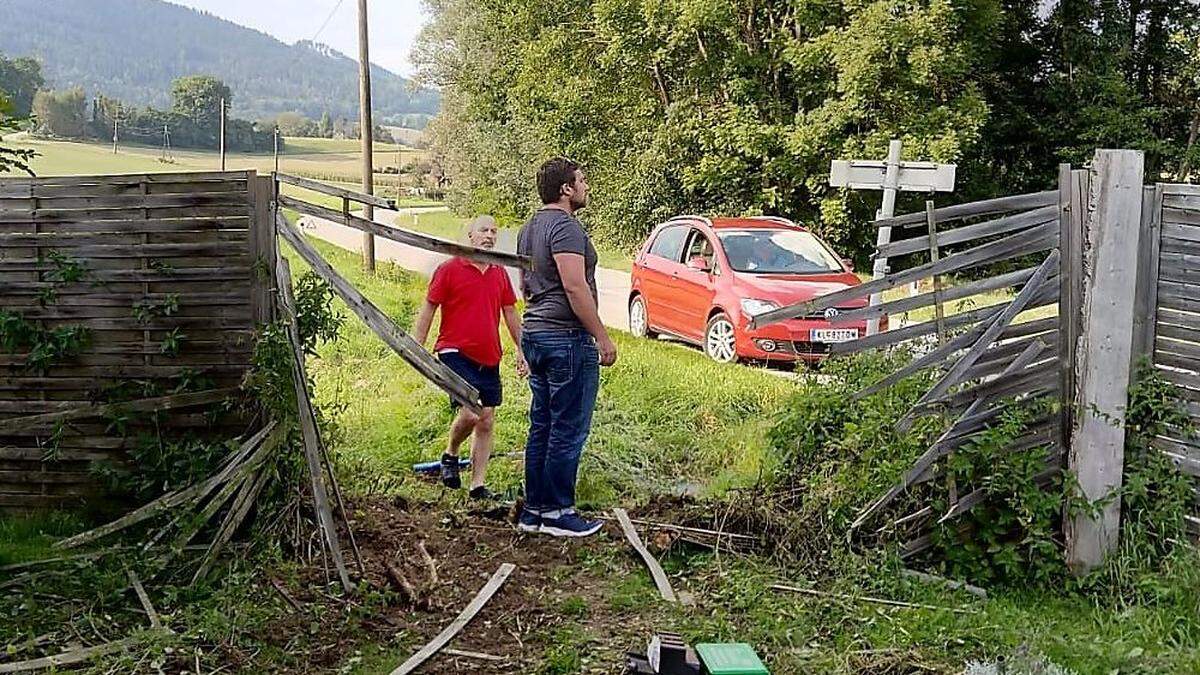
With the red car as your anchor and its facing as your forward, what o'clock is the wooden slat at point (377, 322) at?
The wooden slat is roughly at 2 o'clock from the red car.

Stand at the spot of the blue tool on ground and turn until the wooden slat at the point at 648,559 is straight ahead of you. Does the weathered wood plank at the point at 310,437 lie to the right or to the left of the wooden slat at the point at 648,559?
right

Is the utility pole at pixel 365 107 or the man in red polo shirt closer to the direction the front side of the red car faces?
the man in red polo shirt

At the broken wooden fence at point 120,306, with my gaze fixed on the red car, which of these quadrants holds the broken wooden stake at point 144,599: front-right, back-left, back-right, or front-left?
back-right

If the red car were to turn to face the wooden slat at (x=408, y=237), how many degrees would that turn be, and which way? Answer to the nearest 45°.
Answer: approximately 45° to its right

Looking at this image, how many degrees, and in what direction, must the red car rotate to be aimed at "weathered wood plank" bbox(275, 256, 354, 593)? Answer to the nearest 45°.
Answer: approximately 45° to its right

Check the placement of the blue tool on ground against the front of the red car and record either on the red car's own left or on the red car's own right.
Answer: on the red car's own right

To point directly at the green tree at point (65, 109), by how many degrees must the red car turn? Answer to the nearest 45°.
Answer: approximately 180°

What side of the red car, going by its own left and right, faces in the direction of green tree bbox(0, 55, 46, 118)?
back

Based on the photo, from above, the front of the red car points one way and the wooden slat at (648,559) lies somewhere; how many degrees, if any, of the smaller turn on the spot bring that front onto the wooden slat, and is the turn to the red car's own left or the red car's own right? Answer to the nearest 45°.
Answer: approximately 45° to the red car's own right

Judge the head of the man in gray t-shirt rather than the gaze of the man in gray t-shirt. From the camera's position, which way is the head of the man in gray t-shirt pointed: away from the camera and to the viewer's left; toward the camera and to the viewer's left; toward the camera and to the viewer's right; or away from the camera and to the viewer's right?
away from the camera and to the viewer's right
